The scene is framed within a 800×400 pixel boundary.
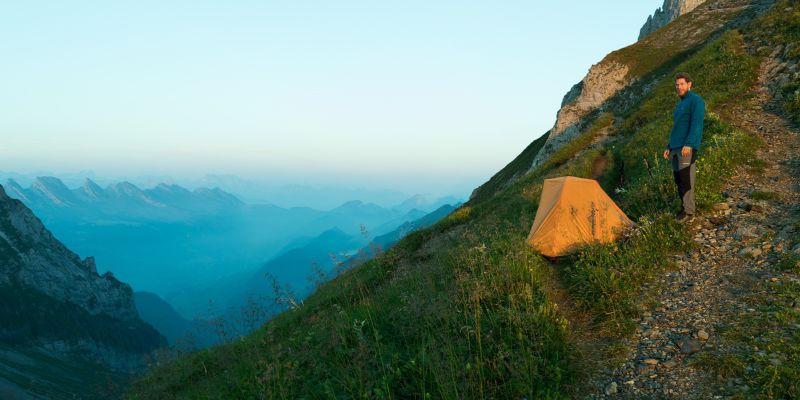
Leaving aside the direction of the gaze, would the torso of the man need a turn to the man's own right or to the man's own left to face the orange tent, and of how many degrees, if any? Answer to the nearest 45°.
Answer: approximately 45° to the man's own right

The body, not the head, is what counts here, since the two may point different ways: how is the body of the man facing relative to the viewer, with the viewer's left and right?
facing the viewer and to the left of the viewer
